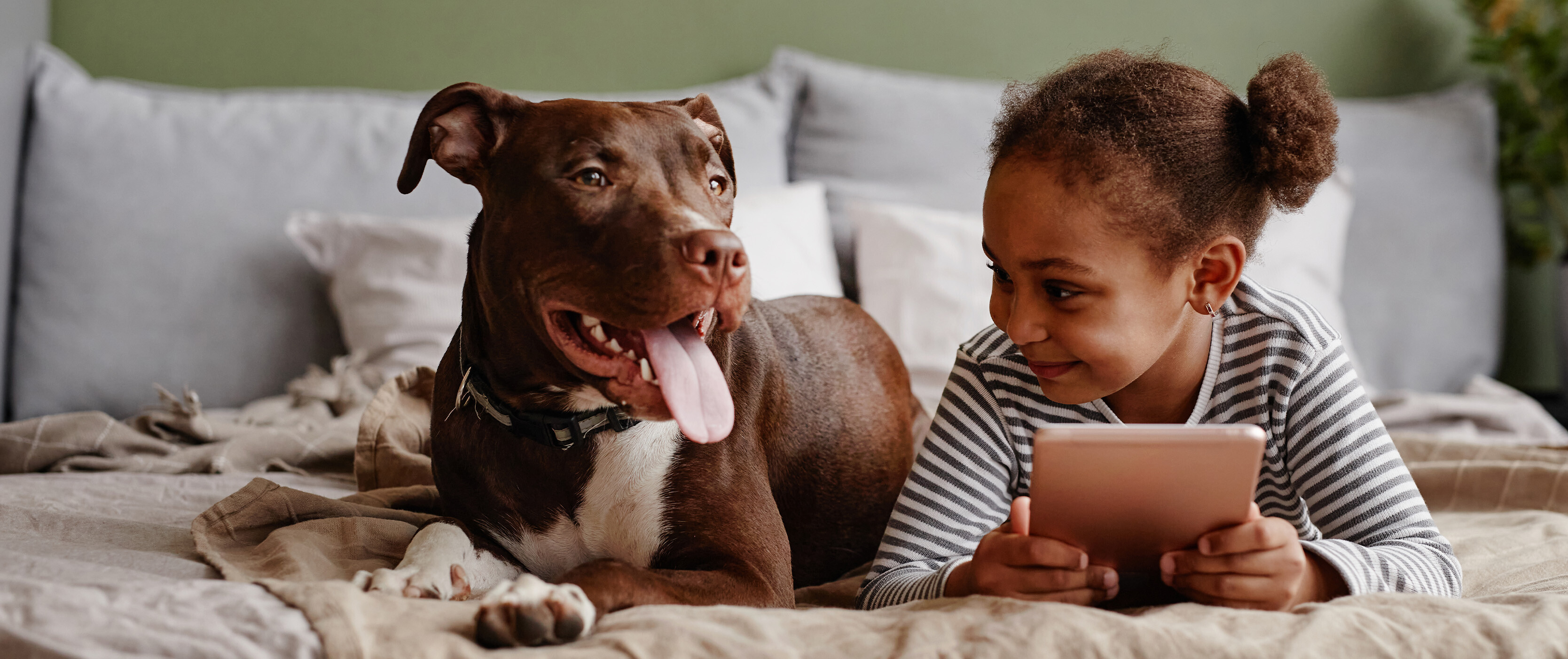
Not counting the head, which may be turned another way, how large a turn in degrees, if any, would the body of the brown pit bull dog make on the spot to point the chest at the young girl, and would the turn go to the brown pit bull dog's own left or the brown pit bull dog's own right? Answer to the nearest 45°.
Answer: approximately 135° to the brown pit bull dog's own left

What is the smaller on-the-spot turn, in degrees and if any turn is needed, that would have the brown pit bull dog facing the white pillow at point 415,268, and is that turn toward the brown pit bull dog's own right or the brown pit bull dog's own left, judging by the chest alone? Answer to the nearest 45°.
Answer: approximately 135° to the brown pit bull dog's own right

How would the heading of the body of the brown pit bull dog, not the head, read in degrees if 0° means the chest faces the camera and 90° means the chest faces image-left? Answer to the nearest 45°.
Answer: approximately 45°

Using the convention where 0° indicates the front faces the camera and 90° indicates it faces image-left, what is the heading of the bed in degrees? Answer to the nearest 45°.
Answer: approximately 0°

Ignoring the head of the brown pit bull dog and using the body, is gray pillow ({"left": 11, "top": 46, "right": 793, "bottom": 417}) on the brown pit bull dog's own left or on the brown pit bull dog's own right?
on the brown pit bull dog's own right
